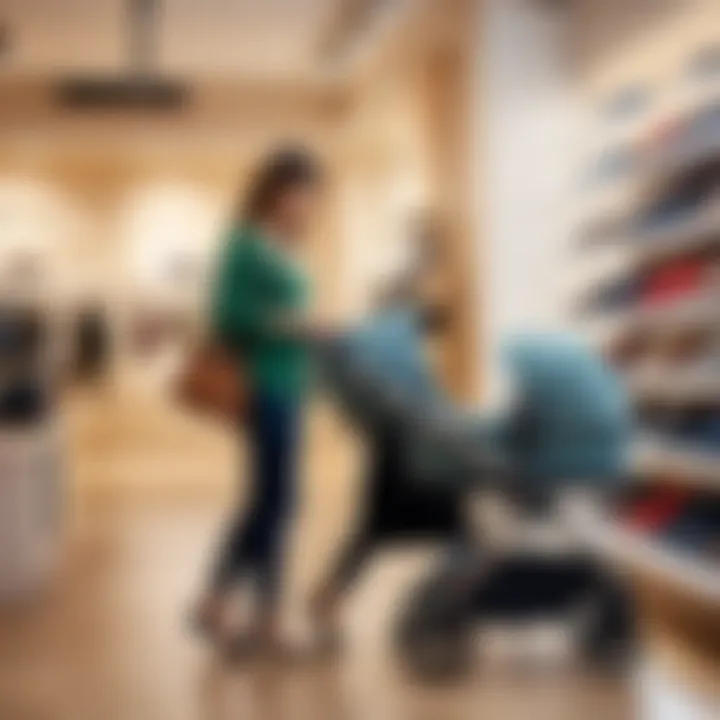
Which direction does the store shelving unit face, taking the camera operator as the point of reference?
facing the viewer and to the left of the viewer

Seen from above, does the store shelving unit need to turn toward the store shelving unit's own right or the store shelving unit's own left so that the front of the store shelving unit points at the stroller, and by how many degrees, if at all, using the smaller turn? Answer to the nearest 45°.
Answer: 0° — it already faces it

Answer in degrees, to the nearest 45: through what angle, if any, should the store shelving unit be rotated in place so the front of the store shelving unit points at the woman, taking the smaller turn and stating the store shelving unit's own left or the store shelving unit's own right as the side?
0° — it already faces them
